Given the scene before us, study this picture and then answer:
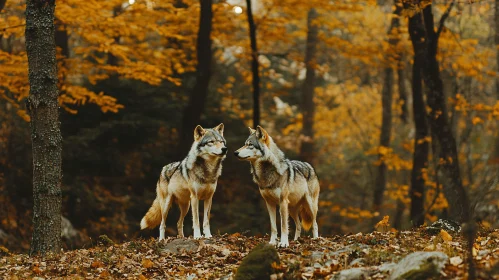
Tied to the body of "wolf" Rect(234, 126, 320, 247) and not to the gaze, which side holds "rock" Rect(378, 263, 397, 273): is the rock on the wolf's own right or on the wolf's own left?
on the wolf's own left

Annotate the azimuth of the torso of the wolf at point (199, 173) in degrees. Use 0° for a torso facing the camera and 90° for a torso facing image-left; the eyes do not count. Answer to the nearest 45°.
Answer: approximately 315°

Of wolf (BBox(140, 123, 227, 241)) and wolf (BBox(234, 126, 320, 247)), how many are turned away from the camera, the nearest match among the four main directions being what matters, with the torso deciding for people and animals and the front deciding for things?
0

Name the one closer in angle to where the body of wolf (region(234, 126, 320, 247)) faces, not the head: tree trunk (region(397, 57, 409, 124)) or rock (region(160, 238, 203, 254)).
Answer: the rock

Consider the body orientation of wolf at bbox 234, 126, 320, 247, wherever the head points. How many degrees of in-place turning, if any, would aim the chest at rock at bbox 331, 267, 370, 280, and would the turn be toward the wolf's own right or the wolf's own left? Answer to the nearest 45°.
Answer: approximately 45° to the wolf's own left

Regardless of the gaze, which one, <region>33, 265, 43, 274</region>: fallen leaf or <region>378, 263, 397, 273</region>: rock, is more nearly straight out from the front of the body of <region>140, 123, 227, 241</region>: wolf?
the rock

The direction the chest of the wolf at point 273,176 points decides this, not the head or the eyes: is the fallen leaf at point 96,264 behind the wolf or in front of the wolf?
in front

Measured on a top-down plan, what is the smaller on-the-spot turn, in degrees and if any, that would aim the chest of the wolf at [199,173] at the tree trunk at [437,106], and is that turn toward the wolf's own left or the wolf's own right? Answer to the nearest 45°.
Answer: approximately 90° to the wolf's own left

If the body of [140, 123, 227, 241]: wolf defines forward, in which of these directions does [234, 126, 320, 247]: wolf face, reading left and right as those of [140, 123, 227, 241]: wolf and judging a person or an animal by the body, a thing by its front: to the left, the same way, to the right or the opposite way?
to the right

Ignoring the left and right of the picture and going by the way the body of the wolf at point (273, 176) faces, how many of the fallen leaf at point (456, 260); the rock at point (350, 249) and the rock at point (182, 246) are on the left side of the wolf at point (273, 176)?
2

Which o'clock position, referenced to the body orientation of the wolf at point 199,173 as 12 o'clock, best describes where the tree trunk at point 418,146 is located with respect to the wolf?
The tree trunk is roughly at 9 o'clock from the wolf.

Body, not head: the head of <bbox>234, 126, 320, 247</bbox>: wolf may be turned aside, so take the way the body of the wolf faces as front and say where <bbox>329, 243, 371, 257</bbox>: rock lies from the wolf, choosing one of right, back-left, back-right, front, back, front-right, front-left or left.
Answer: left

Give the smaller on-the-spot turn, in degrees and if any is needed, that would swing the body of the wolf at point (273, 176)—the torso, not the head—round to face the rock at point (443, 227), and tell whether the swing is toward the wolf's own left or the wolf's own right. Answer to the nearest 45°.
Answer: approximately 135° to the wolf's own left

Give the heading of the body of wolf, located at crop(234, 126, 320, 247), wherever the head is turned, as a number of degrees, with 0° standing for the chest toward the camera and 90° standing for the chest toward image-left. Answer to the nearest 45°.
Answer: approximately 45°
